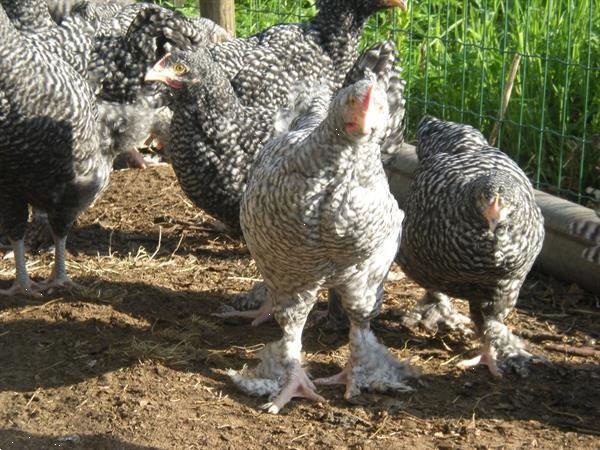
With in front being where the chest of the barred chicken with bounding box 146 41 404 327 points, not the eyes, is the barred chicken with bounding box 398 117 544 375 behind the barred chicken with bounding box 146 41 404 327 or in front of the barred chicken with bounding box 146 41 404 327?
behind

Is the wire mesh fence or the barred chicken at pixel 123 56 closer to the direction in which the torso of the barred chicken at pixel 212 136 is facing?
the barred chicken

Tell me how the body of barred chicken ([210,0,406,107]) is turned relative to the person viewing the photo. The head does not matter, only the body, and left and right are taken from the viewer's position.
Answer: facing to the right of the viewer

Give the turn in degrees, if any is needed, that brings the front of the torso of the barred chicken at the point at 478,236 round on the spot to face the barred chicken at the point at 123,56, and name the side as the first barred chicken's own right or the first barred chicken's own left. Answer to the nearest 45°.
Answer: approximately 180°

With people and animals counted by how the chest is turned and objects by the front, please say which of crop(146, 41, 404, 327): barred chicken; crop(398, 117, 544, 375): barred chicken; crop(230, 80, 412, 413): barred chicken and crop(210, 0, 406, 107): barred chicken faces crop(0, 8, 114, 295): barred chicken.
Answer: crop(146, 41, 404, 327): barred chicken

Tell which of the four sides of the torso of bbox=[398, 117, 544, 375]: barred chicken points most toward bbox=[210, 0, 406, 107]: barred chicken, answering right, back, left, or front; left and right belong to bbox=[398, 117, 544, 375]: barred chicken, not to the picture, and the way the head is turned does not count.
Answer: back

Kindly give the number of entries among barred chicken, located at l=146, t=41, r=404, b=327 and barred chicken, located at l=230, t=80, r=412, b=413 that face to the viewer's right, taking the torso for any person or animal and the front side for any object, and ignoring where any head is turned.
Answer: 0

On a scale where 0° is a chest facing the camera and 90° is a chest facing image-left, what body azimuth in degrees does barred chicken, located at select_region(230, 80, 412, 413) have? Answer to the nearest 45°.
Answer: approximately 0°

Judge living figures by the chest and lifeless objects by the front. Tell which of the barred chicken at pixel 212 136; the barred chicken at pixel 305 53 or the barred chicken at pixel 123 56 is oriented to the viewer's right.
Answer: the barred chicken at pixel 305 53

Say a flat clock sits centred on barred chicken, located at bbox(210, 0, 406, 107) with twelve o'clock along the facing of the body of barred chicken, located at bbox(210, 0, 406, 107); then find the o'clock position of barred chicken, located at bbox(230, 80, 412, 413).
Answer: barred chicken, located at bbox(230, 80, 412, 413) is roughly at 3 o'clock from barred chicken, located at bbox(210, 0, 406, 107).

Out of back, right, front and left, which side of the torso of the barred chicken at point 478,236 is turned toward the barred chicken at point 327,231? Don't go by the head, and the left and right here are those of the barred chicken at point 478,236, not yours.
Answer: right
